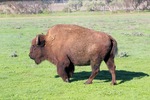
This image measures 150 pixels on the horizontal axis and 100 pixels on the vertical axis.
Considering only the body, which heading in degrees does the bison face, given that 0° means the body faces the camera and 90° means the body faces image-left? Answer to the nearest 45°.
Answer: approximately 90°
